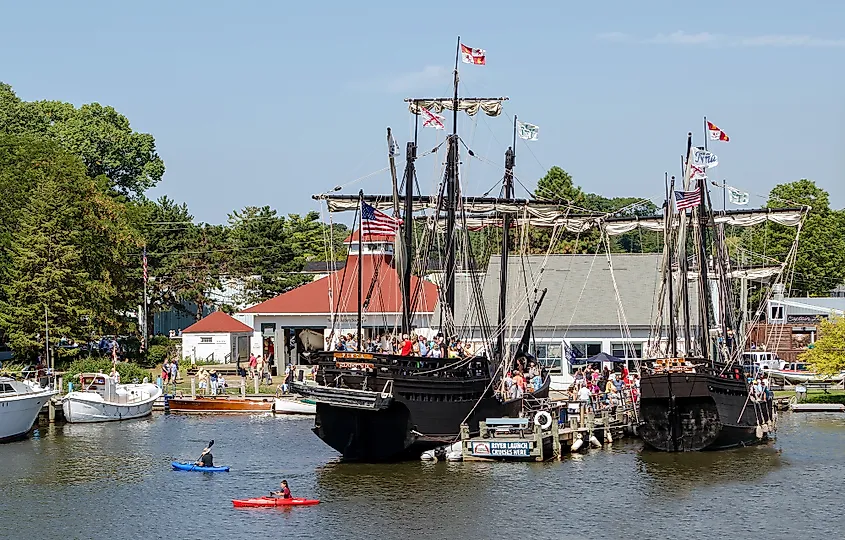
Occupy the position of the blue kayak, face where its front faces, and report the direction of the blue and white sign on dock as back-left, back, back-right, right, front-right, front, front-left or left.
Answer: back

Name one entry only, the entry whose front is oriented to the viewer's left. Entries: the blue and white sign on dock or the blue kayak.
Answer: the blue kayak

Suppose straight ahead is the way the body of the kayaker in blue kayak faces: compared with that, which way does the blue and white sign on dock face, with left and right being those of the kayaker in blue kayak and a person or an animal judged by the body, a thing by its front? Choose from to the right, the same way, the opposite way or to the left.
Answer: to the left

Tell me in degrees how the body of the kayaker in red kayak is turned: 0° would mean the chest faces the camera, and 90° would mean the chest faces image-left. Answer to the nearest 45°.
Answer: approximately 90°

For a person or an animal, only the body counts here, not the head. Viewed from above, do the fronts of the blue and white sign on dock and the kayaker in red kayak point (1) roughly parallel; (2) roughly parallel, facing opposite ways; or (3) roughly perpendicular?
roughly perpendicular

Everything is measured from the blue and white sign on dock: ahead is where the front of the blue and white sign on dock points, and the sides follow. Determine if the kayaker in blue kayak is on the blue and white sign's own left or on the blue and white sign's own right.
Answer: on the blue and white sign's own right

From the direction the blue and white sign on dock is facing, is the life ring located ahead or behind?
behind

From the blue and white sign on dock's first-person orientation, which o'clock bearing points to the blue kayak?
The blue kayak is roughly at 3 o'clock from the blue and white sign on dock.

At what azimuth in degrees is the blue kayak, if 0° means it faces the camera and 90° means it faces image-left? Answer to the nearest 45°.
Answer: approximately 90°

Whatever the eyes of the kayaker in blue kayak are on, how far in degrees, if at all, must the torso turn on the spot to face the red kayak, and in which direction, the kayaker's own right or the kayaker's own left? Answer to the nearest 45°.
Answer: approximately 90° to the kayaker's own left

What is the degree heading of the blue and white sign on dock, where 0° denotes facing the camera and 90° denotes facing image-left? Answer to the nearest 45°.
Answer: approximately 0°

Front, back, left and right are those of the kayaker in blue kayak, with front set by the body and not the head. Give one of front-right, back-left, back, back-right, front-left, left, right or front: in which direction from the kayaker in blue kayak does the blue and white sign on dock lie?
back

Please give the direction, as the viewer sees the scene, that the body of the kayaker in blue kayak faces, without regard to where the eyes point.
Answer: to the viewer's left
